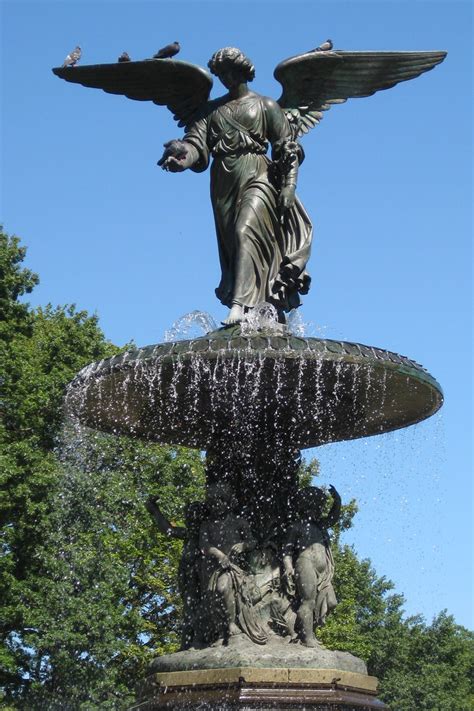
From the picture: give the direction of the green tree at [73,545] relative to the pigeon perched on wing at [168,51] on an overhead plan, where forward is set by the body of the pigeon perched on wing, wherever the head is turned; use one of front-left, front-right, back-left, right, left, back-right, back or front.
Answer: left

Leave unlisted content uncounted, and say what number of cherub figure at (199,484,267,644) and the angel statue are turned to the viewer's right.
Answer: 0

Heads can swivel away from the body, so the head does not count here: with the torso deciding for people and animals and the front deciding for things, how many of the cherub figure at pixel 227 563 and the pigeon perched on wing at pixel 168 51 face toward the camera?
1

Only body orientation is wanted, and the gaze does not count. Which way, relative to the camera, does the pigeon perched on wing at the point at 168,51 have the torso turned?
to the viewer's right

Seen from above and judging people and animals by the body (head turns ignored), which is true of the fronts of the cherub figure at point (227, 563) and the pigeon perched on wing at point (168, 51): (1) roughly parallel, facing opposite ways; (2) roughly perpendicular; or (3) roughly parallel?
roughly perpendicular

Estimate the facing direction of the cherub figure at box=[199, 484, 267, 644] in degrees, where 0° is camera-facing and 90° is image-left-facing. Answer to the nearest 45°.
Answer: approximately 0°
